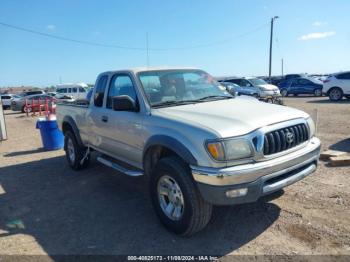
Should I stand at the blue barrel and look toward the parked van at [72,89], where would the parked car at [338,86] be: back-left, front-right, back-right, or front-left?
front-right

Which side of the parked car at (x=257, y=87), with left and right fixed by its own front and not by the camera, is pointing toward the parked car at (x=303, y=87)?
left

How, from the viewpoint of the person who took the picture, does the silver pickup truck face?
facing the viewer and to the right of the viewer

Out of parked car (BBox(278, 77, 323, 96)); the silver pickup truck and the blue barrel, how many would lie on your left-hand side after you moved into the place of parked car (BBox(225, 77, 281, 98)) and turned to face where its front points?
1

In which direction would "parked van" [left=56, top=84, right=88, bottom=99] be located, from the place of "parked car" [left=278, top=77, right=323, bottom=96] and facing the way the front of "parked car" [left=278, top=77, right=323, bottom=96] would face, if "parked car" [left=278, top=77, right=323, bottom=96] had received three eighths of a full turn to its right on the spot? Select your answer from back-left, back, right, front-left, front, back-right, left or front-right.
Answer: front-right

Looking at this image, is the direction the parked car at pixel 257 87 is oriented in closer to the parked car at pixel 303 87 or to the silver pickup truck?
the silver pickup truck

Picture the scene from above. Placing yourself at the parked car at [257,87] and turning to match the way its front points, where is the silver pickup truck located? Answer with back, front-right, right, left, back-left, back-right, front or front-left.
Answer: front-right

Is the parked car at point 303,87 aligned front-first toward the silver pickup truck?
no

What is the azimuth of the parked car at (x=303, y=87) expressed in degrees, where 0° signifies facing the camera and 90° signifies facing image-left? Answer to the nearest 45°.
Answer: approximately 270°

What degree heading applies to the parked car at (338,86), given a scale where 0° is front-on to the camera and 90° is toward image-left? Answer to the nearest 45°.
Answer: approximately 270°

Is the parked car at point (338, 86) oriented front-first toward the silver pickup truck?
no

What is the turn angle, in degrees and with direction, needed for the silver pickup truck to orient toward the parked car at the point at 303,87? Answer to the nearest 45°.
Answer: approximately 135° to its left
